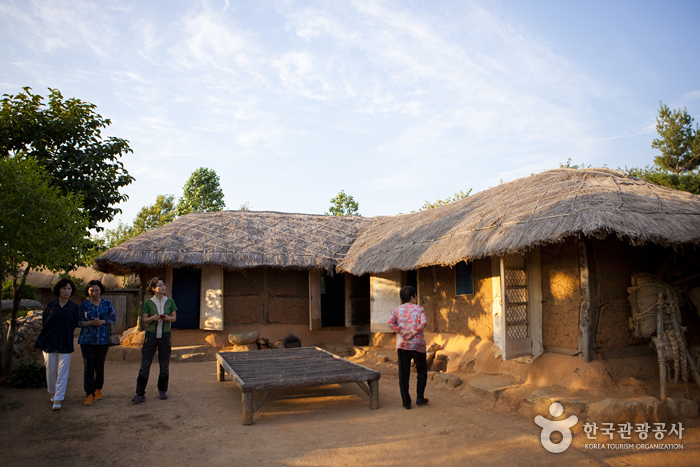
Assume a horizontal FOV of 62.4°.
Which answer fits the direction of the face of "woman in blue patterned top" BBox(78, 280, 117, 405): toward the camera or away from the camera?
toward the camera

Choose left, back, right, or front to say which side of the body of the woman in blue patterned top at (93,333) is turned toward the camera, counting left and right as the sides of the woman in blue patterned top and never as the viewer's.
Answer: front

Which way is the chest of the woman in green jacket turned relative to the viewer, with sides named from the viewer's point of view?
facing the viewer

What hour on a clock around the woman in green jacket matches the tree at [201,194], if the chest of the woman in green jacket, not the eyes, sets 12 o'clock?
The tree is roughly at 6 o'clock from the woman in green jacket.

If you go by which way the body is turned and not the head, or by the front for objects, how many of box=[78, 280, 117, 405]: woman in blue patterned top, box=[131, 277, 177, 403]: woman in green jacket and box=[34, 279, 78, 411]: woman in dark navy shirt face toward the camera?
3

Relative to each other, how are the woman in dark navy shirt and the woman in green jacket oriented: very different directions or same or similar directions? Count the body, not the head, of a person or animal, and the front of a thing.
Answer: same or similar directions

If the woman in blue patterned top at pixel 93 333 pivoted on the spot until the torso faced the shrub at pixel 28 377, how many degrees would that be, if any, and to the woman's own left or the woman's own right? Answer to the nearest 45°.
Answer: approximately 135° to the woman's own right

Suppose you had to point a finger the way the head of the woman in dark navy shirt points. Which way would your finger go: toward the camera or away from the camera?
toward the camera

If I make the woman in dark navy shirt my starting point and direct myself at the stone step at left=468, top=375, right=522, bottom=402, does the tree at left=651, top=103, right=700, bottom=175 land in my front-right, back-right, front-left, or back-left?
front-left

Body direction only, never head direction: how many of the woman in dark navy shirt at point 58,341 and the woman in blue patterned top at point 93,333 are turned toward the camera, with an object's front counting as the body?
2

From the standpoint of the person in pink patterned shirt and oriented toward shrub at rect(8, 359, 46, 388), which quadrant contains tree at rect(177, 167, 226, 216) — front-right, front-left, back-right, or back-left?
front-right
